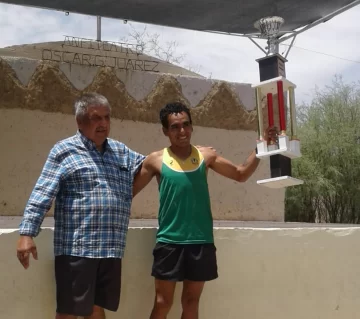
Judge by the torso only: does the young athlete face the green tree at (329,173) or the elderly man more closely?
the elderly man

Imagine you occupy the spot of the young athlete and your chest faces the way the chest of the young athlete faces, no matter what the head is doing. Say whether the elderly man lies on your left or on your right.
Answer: on your right

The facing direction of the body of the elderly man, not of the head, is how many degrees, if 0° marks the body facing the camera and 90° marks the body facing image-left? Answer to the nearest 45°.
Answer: approximately 315°

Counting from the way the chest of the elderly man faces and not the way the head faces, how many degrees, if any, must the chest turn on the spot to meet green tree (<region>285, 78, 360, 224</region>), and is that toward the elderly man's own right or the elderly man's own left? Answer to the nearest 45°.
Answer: approximately 90° to the elderly man's own left

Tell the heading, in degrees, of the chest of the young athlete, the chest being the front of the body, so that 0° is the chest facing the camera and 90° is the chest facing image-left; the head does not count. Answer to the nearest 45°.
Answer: approximately 0°

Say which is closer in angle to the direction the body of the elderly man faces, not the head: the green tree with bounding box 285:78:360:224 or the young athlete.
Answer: the young athlete

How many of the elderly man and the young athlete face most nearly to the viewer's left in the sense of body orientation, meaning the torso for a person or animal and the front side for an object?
0
